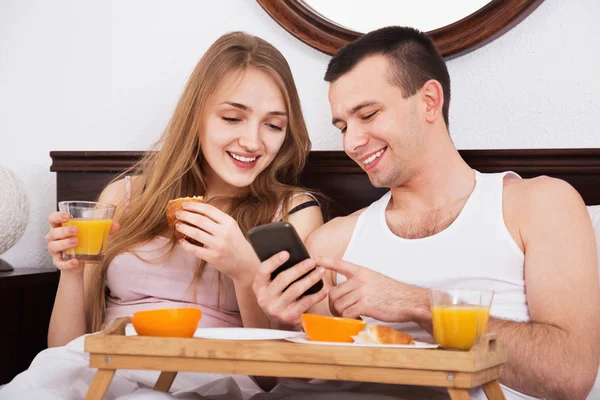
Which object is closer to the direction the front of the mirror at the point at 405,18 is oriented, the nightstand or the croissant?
the croissant

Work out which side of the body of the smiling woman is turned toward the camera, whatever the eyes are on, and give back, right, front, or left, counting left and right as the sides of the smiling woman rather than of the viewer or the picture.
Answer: front

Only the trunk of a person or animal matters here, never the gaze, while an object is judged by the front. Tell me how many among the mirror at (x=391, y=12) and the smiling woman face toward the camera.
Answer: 2

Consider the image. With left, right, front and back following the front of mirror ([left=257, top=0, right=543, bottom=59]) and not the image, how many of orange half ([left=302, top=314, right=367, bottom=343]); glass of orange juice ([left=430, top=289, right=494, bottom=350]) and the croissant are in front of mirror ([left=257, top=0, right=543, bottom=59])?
3

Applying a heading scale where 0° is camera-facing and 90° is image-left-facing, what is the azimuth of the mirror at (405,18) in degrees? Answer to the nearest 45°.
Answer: approximately 0°

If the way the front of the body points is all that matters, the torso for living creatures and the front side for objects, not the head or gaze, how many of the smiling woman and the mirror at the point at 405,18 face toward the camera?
2

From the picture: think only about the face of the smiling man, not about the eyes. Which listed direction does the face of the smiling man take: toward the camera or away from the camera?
toward the camera

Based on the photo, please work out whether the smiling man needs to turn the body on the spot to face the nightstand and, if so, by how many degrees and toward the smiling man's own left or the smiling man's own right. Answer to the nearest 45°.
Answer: approximately 45° to the smiling man's own right

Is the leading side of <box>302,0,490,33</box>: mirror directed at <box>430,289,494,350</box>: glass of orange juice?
yes

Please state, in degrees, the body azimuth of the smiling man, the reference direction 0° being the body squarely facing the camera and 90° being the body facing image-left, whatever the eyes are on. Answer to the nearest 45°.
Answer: approximately 45°

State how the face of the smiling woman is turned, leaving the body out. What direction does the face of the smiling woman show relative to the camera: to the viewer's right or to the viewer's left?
to the viewer's right

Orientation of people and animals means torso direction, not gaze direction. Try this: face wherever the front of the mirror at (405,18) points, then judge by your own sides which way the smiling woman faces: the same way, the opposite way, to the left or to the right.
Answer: the same way

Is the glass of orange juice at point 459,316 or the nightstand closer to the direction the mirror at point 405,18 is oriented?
the glass of orange juice

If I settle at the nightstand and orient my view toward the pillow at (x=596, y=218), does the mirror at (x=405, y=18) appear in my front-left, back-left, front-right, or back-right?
front-left
